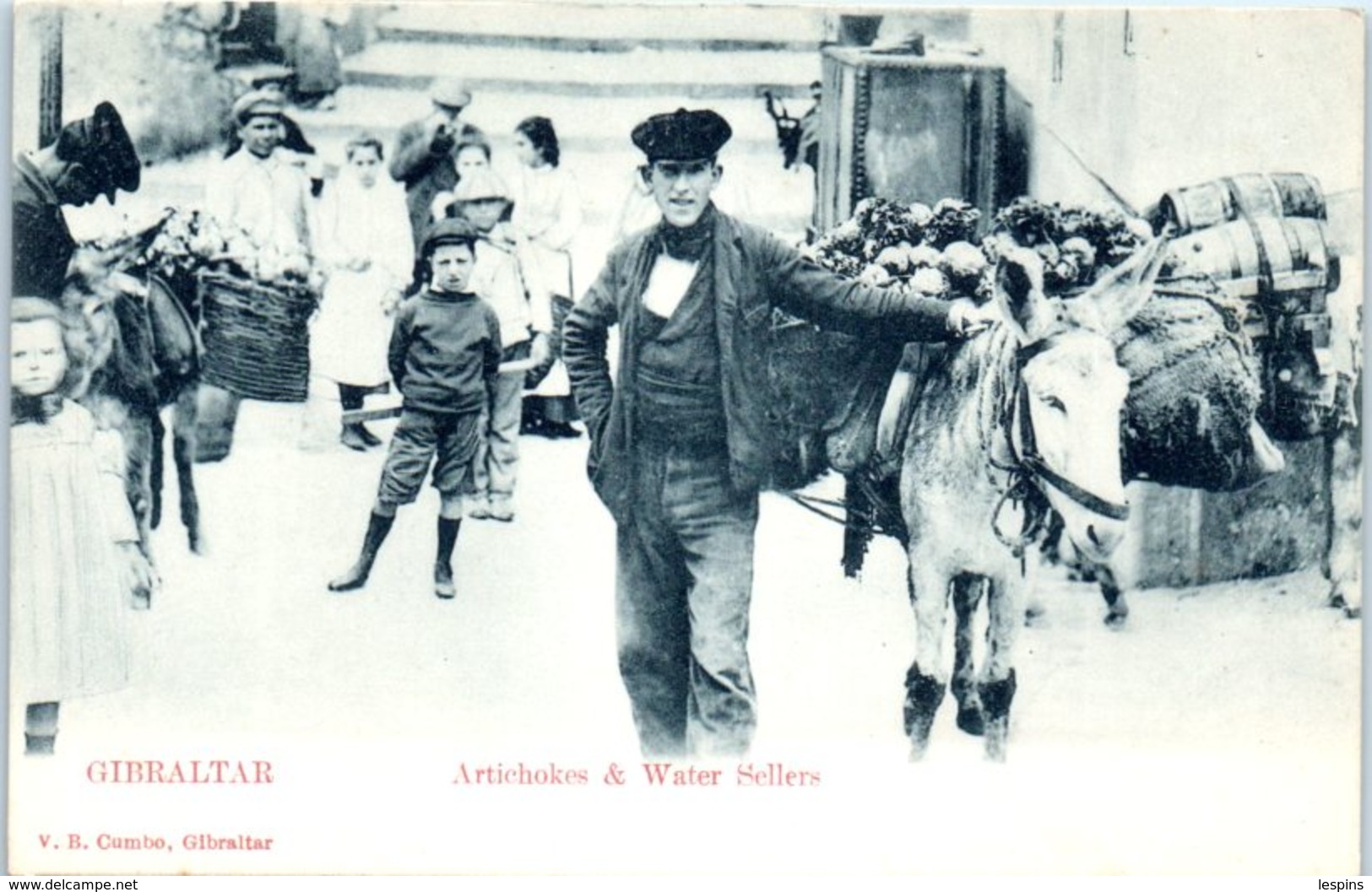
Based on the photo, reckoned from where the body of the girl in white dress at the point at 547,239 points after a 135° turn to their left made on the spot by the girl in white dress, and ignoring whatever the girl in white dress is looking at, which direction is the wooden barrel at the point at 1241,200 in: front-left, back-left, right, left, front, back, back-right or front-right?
front

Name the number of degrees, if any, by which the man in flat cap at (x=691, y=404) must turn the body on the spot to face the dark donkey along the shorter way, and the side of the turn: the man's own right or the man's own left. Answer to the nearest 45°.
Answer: approximately 90° to the man's own right

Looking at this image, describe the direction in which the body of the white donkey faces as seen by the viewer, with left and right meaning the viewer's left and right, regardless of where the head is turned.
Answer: facing the viewer

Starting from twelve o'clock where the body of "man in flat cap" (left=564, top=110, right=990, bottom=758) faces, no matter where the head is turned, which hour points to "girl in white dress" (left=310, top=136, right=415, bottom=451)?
The girl in white dress is roughly at 5 o'clock from the man in flat cap.

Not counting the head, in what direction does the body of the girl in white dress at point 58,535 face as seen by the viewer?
toward the camera

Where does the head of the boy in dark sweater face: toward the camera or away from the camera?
toward the camera

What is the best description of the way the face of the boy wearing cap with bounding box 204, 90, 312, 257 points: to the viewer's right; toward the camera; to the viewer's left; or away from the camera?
toward the camera

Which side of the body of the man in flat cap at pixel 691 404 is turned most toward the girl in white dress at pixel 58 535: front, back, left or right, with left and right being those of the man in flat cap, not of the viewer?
right

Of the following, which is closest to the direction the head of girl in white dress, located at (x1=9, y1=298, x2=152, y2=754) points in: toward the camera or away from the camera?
toward the camera

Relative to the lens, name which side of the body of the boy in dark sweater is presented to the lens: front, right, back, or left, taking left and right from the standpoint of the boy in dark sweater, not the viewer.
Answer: front

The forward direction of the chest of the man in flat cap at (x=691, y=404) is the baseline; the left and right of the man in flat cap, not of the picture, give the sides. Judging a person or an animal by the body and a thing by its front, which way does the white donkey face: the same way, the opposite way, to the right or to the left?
the same way

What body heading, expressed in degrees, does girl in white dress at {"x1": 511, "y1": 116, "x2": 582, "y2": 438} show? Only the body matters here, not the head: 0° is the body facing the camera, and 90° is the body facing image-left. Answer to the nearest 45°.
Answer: approximately 45°

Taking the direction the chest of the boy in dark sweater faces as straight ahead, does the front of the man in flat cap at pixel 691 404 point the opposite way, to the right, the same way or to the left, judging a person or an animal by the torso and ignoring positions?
the same way

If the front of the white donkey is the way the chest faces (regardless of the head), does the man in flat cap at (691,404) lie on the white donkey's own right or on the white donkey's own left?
on the white donkey's own right

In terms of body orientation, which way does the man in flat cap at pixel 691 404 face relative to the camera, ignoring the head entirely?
toward the camera
